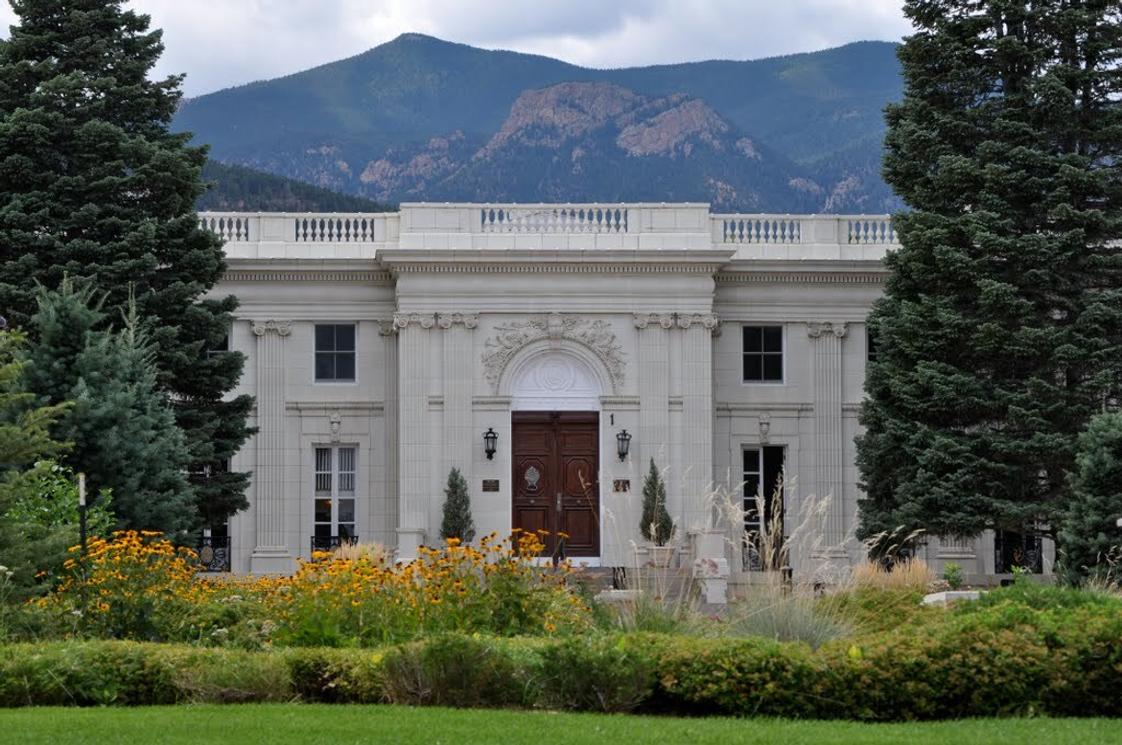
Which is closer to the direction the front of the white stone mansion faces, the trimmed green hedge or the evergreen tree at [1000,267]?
the trimmed green hedge

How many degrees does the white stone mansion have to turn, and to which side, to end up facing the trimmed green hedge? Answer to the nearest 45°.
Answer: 0° — it already faces it

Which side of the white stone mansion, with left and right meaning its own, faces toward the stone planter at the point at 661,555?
front

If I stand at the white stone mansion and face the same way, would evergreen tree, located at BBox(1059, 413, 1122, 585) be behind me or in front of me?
in front

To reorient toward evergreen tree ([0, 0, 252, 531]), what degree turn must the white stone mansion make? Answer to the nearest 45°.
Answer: approximately 45° to its right

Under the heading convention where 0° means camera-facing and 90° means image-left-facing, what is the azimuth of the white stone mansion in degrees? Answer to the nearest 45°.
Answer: approximately 0°

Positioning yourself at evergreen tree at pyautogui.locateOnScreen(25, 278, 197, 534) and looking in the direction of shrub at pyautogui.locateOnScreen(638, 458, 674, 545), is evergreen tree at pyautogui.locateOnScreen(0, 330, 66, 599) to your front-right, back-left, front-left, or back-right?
back-right

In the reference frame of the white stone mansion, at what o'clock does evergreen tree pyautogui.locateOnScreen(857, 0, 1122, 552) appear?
The evergreen tree is roughly at 10 o'clock from the white stone mansion.

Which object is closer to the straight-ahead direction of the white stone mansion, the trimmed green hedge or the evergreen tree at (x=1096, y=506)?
the trimmed green hedge

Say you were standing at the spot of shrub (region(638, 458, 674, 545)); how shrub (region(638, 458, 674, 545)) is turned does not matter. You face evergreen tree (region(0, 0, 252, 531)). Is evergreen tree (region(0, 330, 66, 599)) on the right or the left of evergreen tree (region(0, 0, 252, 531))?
left

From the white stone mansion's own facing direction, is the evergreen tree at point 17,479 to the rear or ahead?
ahead
